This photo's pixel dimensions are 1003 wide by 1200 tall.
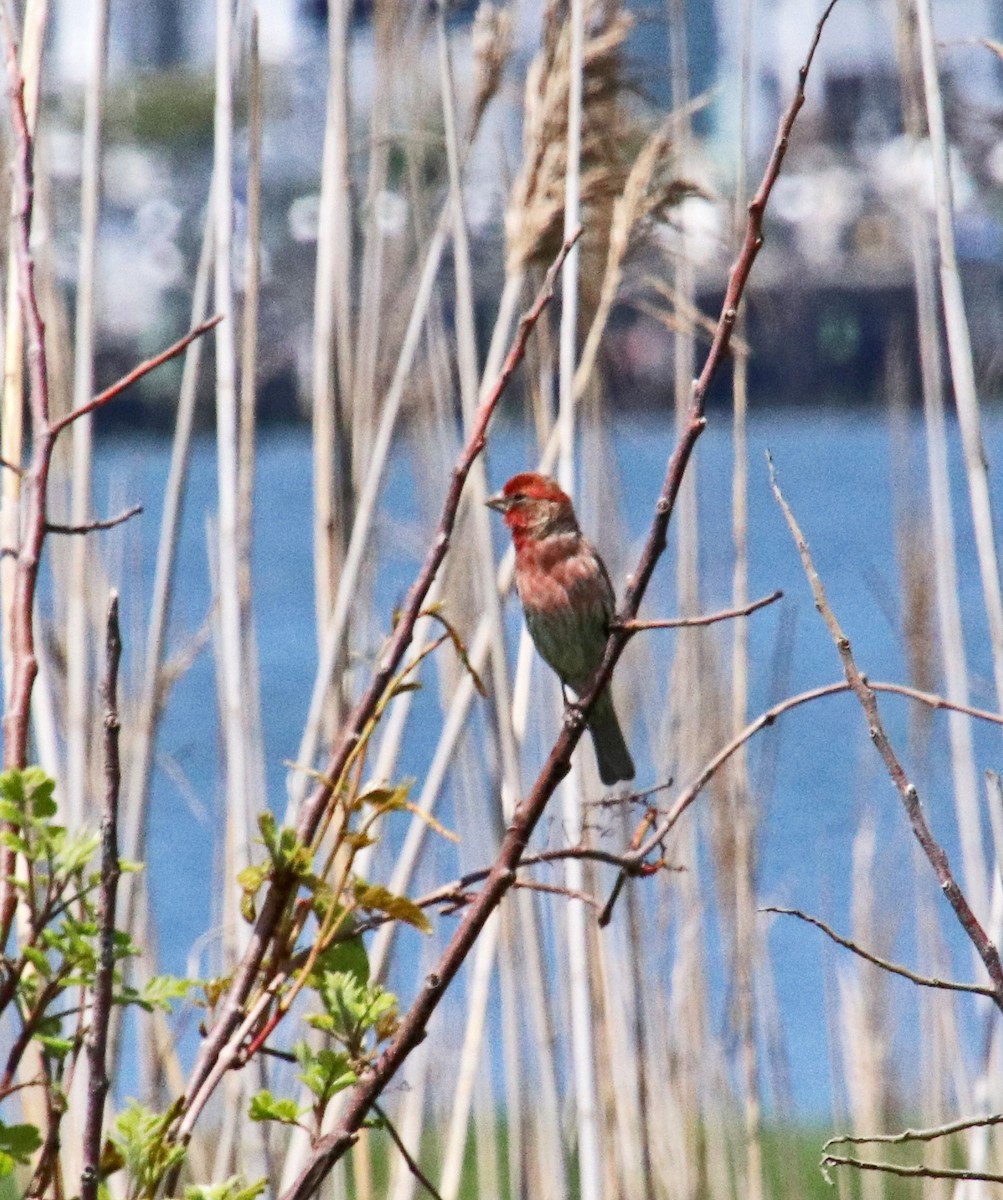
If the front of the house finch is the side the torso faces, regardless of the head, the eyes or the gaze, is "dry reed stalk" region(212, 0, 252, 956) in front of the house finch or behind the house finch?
in front

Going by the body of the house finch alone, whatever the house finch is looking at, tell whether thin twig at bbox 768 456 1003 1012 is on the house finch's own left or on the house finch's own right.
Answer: on the house finch's own left

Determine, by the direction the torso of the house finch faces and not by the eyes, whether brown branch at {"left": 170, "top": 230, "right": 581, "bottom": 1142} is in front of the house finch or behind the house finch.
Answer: in front

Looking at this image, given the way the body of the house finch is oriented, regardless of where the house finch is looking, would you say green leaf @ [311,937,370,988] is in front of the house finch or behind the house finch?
in front

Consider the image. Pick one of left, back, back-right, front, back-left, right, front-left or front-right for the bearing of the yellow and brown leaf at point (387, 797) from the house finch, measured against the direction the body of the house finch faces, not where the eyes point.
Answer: front-right

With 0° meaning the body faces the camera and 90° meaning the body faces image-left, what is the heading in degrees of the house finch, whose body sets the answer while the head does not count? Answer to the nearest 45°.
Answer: approximately 45°
